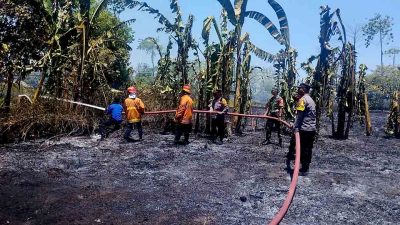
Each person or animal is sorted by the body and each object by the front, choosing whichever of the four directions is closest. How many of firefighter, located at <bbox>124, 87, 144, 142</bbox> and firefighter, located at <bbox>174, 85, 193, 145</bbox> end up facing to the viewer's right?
0

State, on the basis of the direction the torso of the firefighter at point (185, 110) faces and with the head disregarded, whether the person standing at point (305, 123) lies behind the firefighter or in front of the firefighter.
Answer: behind

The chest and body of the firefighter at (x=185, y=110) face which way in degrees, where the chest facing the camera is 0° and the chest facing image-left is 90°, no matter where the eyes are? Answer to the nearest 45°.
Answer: approximately 135°

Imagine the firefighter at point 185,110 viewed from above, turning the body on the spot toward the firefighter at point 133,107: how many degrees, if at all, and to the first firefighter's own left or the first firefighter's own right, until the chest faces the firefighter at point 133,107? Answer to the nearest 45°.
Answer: approximately 45° to the first firefighter's own left

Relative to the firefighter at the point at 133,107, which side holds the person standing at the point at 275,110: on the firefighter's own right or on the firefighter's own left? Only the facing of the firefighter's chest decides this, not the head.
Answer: on the firefighter's own right

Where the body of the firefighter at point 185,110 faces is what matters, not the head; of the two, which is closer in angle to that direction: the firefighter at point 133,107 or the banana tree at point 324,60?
the firefighter

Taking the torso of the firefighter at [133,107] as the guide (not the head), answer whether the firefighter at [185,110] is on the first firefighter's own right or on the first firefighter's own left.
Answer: on the first firefighter's own right
